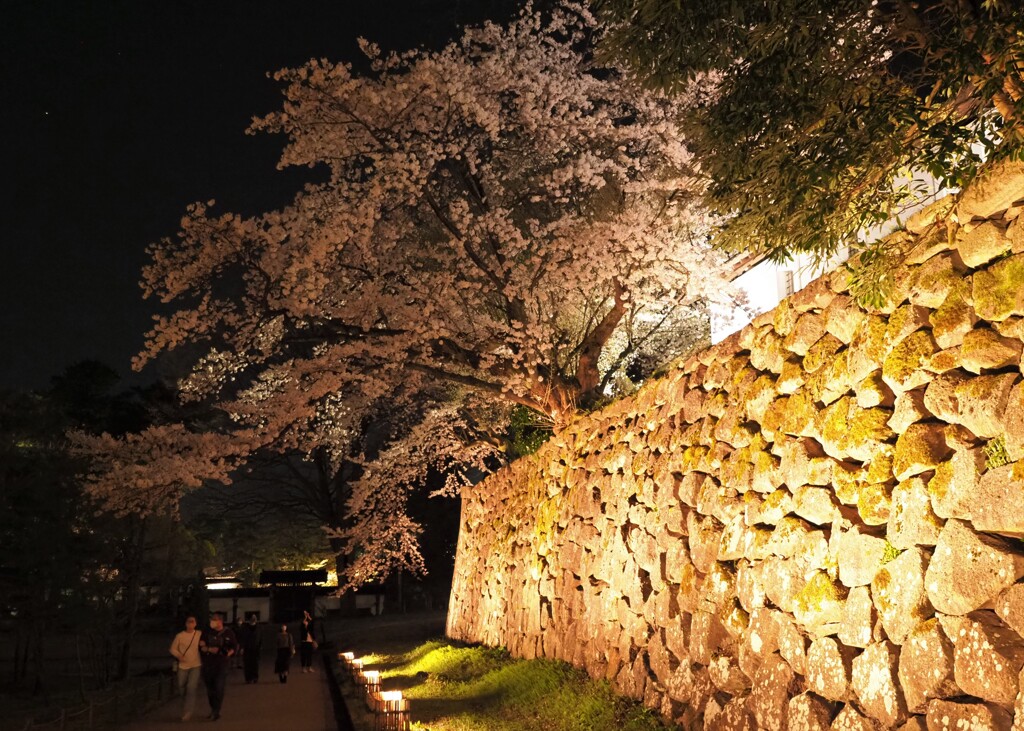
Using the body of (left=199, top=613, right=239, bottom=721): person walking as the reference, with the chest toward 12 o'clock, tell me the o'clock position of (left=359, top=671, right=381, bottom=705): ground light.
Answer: The ground light is roughly at 10 o'clock from the person walking.

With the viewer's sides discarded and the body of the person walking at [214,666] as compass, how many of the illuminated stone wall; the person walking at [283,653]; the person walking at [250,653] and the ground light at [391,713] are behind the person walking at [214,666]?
2

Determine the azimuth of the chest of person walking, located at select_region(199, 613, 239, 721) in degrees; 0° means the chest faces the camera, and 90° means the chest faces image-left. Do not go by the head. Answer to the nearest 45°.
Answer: approximately 0°

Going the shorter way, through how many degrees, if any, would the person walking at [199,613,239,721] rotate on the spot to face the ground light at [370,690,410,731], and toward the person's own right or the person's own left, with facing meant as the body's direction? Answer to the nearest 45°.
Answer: approximately 45° to the person's own left

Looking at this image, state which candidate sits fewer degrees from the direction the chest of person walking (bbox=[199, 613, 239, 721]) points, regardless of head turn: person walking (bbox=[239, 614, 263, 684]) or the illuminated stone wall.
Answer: the illuminated stone wall

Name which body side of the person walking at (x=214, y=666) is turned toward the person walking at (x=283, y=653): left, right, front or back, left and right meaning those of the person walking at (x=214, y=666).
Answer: back

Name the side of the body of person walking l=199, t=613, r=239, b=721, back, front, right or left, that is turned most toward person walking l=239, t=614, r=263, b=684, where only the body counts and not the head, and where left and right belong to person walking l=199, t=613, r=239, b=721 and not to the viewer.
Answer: back
